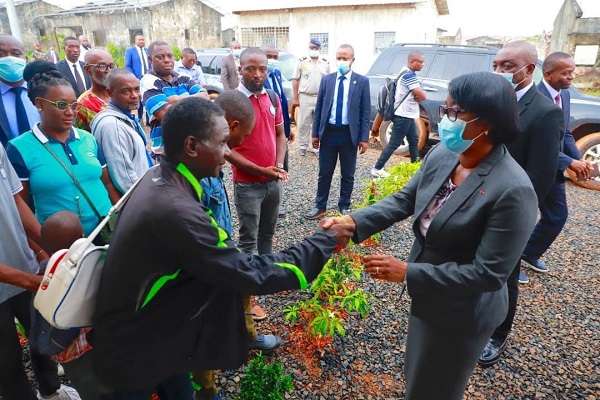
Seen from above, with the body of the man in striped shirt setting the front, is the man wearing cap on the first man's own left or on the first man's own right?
on the first man's own left

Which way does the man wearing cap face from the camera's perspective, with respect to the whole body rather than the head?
toward the camera

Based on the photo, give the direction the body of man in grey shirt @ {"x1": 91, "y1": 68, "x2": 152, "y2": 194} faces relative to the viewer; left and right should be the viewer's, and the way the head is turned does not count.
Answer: facing the viewer and to the right of the viewer

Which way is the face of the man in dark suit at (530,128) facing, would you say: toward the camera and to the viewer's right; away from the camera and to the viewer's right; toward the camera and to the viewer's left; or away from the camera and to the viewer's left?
toward the camera and to the viewer's left

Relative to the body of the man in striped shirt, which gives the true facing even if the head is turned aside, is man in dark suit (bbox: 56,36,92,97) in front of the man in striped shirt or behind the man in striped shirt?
behind

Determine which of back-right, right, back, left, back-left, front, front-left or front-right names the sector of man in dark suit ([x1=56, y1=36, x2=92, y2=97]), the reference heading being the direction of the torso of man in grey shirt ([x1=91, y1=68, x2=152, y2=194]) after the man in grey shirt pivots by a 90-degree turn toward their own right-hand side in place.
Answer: back-right

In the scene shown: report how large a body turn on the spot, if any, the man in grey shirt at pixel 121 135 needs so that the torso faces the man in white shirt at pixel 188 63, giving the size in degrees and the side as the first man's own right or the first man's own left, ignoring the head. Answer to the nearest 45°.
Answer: approximately 135° to the first man's own left

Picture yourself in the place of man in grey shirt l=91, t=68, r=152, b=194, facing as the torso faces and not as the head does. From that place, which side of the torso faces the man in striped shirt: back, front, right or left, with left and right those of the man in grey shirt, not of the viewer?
left

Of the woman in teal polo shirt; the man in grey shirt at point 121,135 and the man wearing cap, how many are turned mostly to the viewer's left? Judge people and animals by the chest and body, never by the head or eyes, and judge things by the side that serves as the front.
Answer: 0

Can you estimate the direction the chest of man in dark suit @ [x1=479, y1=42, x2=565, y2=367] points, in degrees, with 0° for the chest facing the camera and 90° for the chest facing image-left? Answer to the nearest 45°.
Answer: approximately 45°

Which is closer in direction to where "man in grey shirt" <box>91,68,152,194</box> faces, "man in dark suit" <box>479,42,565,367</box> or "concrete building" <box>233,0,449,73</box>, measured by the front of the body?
the man in dark suit

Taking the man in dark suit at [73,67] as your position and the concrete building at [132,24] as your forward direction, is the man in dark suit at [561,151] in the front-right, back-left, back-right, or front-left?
back-right

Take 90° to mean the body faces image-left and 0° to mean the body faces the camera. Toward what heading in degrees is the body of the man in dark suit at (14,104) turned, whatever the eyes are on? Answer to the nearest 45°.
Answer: approximately 315°

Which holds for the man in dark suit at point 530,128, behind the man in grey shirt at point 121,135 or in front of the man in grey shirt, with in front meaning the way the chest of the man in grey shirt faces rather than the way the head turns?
in front
